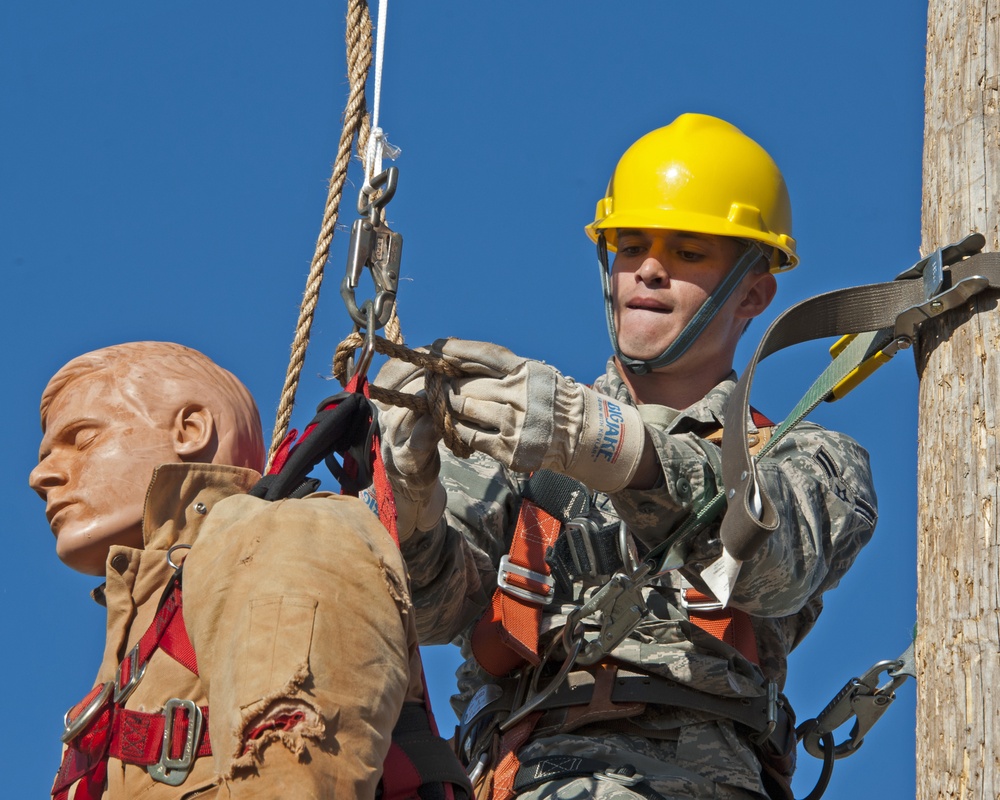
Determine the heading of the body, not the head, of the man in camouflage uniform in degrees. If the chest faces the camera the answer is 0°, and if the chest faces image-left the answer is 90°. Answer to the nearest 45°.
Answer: approximately 45°

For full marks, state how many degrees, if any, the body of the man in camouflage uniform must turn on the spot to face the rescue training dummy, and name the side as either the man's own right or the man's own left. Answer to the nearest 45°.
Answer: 0° — they already face it

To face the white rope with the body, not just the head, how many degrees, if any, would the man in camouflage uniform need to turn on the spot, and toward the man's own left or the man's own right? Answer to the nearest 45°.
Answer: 0° — they already face it
